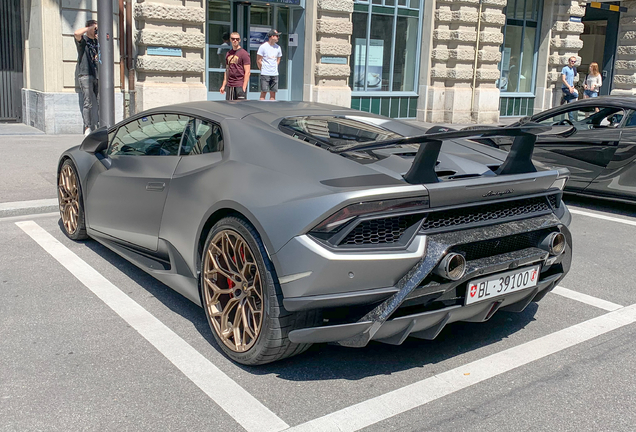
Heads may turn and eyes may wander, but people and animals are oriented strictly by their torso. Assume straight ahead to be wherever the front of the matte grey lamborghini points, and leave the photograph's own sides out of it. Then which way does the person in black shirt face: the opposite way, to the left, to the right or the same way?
the opposite way

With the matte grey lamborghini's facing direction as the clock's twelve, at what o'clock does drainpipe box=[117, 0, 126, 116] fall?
The drainpipe is roughly at 1 o'clock from the matte grey lamborghini.

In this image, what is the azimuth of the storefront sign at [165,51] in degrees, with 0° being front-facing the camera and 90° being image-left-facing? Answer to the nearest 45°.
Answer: approximately 0°

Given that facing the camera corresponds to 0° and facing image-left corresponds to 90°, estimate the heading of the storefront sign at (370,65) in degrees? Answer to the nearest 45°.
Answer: approximately 0°

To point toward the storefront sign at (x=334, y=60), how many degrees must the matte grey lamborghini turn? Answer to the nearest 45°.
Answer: approximately 45° to its right

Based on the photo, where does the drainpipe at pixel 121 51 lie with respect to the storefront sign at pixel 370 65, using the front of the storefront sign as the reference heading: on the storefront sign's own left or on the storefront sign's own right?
on the storefront sign's own right

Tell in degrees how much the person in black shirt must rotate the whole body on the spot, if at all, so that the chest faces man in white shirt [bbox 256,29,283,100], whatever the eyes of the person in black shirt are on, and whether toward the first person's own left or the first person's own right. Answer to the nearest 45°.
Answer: approximately 45° to the first person's own left

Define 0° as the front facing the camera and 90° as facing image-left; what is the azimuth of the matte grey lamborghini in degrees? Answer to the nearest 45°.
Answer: approximately 135°

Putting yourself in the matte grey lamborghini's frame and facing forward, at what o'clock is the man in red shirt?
The man in red shirt is roughly at 1 o'clock from the matte grey lamborghini.
